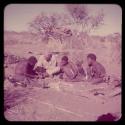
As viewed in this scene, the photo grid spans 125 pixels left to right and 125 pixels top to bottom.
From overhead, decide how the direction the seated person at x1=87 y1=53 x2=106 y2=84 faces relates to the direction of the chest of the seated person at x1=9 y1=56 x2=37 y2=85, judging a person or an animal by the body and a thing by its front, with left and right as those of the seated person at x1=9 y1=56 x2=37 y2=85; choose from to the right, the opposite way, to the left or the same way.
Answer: the opposite way

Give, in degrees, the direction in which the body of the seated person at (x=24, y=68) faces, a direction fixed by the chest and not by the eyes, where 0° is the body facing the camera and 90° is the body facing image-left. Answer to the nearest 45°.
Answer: approximately 270°

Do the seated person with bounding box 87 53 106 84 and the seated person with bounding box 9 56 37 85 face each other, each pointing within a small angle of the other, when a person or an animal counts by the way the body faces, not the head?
yes

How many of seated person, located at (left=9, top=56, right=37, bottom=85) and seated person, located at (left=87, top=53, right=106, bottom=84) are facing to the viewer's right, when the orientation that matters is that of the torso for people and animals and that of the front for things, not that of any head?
1

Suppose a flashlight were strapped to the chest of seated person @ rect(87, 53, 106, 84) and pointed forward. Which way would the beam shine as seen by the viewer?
to the viewer's left
